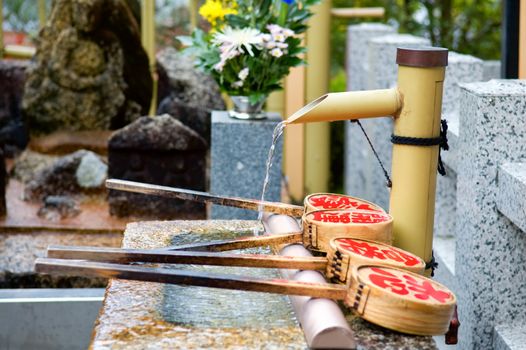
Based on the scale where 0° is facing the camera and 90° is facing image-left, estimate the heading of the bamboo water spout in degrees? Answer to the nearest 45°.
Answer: approximately 90°

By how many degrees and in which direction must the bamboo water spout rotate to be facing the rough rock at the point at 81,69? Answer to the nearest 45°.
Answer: approximately 45° to its right

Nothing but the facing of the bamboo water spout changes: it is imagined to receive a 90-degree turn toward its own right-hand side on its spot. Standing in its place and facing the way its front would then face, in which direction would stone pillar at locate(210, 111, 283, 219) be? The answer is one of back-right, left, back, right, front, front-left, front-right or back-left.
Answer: front

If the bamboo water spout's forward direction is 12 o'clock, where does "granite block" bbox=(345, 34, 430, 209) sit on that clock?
The granite block is roughly at 3 o'clock from the bamboo water spout.

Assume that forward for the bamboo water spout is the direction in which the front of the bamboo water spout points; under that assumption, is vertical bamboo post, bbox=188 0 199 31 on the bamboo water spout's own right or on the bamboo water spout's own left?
on the bamboo water spout's own right

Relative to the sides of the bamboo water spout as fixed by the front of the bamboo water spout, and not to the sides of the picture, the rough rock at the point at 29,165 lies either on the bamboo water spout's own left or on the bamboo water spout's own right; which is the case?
on the bamboo water spout's own right

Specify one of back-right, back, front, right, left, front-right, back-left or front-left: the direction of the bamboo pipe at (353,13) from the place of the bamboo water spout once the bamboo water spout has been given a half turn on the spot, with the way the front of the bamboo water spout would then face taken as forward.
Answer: left

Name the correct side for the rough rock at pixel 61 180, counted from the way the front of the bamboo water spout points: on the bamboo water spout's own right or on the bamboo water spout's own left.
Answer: on the bamboo water spout's own right

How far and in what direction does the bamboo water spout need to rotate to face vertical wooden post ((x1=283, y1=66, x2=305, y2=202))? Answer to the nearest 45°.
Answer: approximately 90° to its right

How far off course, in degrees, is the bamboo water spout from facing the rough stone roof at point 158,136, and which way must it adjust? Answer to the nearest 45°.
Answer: approximately 90° to its right

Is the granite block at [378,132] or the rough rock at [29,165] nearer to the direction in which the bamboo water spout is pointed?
the rough rock

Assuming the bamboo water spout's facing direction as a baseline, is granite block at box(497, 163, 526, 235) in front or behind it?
behind

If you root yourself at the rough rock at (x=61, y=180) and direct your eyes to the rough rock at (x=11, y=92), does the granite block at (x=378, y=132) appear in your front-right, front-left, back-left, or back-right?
back-right
